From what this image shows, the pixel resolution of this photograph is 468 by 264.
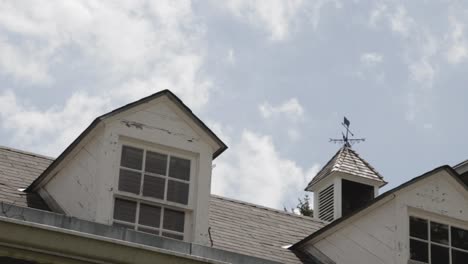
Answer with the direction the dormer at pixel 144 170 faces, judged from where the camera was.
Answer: facing the viewer and to the right of the viewer
